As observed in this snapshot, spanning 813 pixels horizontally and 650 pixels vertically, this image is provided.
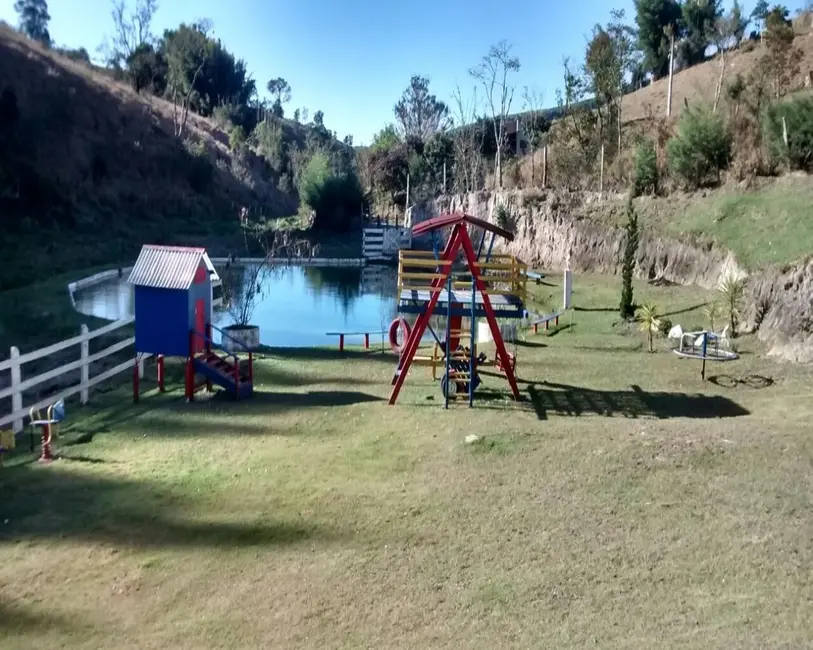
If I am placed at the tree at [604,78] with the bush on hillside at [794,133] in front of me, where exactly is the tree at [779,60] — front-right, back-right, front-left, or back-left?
front-left

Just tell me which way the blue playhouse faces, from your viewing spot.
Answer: facing the viewer and to the right of the viewer

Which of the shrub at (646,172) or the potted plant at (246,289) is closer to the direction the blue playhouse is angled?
the shrub

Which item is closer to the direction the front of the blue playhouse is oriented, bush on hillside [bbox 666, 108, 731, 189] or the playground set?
the playground set

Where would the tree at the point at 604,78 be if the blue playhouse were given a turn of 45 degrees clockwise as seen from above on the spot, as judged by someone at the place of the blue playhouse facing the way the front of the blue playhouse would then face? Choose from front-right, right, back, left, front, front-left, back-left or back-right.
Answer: back-left

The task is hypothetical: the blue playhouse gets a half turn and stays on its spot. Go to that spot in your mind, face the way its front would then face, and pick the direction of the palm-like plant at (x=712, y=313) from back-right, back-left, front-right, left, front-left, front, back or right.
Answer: back-right

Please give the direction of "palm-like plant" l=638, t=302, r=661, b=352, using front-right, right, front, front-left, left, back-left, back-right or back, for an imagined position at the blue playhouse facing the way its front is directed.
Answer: front-left

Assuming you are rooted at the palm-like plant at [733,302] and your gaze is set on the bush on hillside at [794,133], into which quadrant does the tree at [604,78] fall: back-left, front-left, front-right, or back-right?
front-left

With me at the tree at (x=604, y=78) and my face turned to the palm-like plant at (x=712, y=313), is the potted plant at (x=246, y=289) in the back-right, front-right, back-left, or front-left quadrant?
front-right

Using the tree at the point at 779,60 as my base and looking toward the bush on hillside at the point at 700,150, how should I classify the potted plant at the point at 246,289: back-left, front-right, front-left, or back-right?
front-right

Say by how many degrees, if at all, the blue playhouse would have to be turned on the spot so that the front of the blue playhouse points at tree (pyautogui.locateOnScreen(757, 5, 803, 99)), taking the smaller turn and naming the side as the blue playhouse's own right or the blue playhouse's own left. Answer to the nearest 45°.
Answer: approximately 90° to the blue playhouse's own left

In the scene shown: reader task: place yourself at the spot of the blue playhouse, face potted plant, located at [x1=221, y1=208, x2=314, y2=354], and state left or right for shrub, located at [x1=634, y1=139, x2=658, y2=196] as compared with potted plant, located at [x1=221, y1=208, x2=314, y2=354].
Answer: right

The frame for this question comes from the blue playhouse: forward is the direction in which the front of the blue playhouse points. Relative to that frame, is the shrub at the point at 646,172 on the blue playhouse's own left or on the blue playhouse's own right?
on the blue playhouse's own left

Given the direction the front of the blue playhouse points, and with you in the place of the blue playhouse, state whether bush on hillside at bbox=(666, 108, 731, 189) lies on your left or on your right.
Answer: on your left

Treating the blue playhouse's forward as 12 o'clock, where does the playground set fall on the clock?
The playground set is roughly at 11 o'clock from the blue playhouse.

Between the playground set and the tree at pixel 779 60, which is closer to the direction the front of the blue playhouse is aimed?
the playground set

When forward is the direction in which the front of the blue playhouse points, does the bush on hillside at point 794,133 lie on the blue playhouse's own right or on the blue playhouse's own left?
on the blue playhouse's own left

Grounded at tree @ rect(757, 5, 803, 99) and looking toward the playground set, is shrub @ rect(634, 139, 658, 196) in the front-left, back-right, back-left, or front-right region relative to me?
front-right
